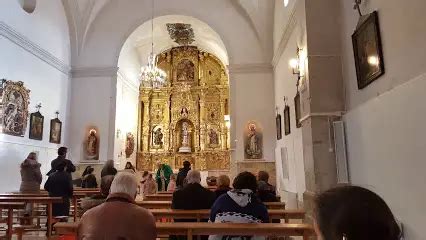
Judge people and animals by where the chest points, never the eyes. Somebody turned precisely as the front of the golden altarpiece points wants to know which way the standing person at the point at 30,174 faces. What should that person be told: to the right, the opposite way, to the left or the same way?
the opposite way

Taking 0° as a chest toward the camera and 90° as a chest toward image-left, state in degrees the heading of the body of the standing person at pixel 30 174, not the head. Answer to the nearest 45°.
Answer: approximately 180°

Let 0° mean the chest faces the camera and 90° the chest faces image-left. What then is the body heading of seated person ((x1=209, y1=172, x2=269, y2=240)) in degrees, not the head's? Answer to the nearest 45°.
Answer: approximately 180°

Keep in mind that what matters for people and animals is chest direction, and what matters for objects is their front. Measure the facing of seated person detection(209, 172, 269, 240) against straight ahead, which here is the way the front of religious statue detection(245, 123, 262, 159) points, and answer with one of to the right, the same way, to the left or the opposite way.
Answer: the opposite way

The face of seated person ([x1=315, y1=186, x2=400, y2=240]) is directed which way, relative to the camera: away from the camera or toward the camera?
away from the camera

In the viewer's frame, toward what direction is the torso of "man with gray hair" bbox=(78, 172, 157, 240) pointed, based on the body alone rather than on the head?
away from the camera

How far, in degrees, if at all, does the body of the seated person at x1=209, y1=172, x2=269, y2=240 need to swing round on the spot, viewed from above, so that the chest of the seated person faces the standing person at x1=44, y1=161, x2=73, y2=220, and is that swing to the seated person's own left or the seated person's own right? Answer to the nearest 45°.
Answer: approximately 45° to the seated person's own left

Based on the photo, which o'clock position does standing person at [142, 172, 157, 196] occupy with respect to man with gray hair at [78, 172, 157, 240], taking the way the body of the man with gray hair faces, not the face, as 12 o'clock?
The standing person is roughly at 12 o'clock from the man with gray hair.

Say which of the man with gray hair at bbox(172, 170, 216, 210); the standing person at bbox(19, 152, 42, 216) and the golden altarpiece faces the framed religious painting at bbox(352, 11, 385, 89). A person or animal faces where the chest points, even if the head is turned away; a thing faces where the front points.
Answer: the golden altarpiece

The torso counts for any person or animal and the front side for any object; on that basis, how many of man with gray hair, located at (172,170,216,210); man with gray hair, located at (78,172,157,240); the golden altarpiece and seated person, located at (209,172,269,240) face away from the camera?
3

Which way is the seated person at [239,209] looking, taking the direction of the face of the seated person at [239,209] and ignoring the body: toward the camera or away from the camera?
away from the camera

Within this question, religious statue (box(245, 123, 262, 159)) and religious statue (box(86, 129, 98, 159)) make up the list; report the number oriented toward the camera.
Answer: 2
